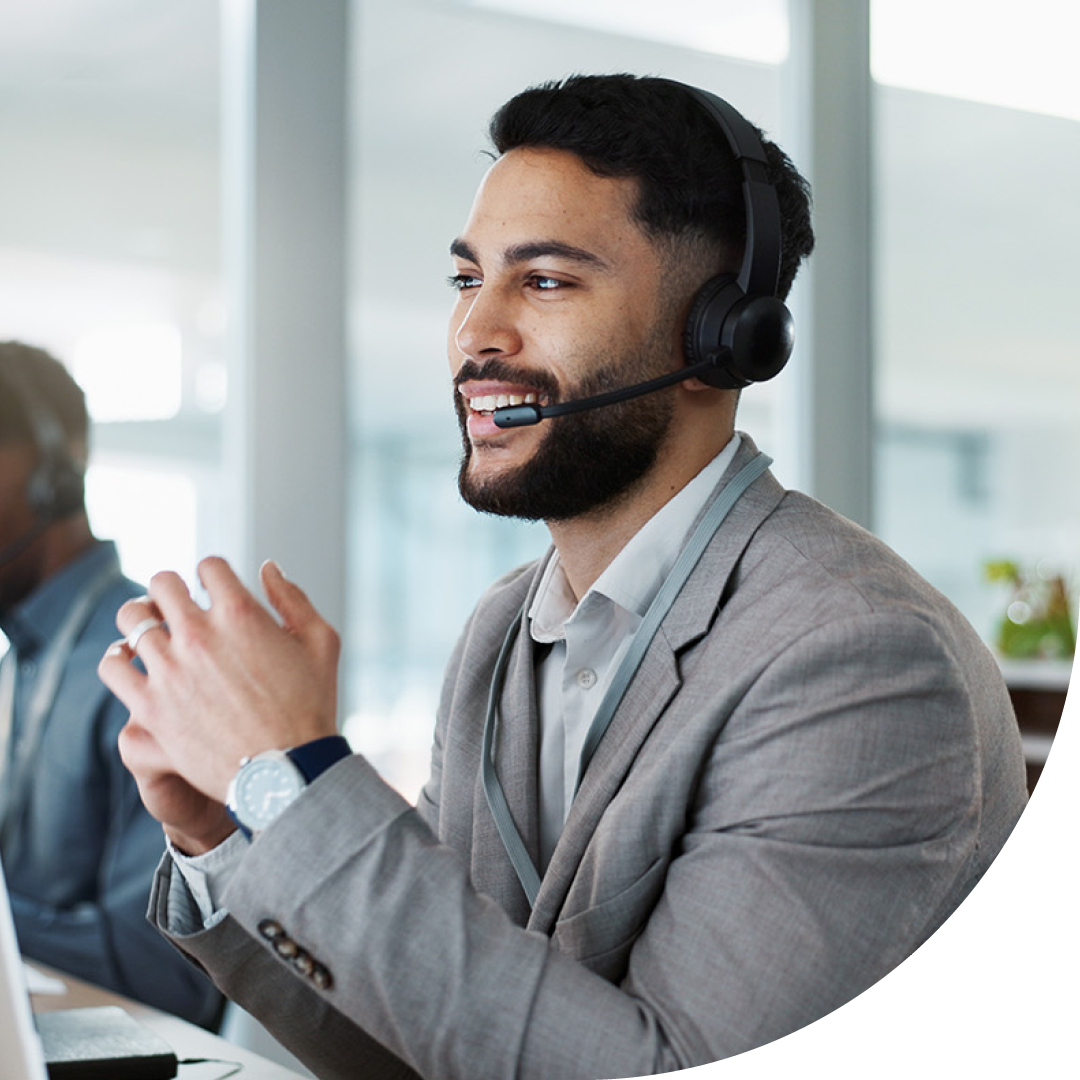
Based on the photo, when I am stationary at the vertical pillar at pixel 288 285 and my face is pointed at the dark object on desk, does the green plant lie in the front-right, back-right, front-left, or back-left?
back-left

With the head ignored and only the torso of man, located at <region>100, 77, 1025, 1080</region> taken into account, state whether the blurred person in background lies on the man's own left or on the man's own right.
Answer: on the man's own right

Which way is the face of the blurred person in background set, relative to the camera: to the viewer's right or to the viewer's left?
to the viewer's left

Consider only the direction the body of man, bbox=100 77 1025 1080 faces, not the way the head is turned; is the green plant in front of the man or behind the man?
behind

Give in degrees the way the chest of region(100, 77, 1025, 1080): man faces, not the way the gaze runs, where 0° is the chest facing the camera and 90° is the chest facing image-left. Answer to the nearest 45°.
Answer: approximately 45°

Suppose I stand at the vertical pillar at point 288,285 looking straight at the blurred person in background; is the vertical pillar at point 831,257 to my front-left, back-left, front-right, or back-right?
back-left

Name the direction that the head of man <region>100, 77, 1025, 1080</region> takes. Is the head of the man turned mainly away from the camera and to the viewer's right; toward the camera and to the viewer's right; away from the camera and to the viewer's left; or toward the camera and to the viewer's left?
toward the camera and to the viewer's left

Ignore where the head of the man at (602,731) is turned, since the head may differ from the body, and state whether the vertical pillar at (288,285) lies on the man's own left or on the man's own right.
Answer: on the man's own right
